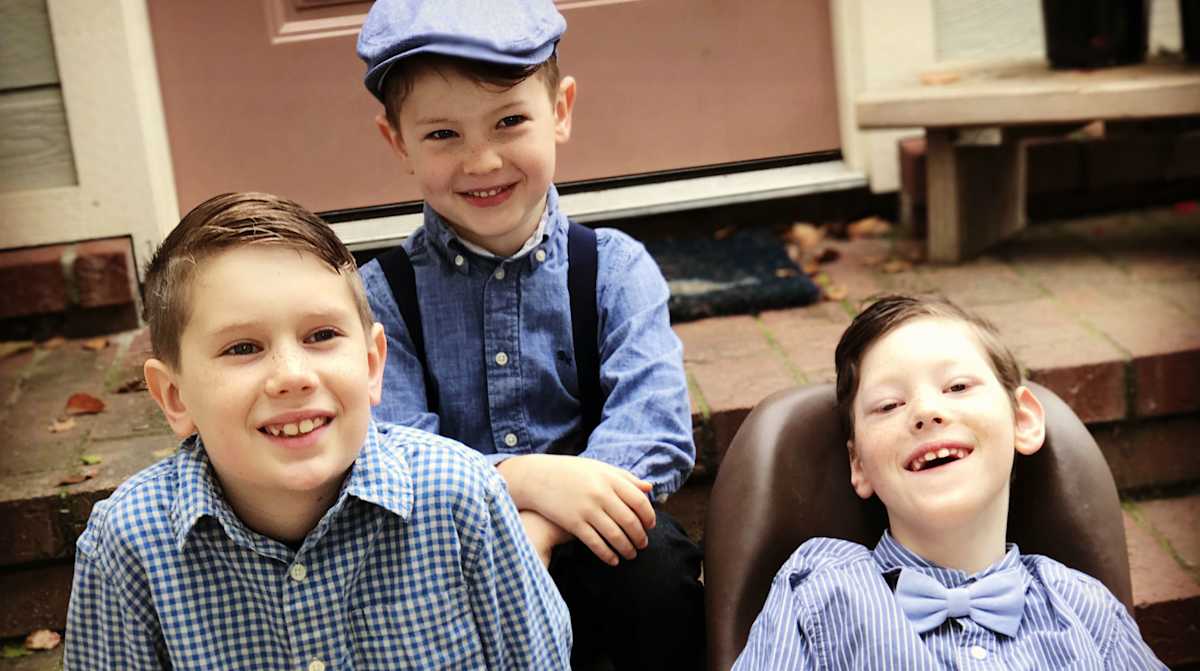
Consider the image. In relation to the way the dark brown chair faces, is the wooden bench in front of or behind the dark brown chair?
behind

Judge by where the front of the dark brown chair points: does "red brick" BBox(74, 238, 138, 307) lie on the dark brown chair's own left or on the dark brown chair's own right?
on the dark brown chair's own right

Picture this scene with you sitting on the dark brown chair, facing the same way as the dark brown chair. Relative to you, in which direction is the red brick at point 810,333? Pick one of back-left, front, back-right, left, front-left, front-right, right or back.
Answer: back

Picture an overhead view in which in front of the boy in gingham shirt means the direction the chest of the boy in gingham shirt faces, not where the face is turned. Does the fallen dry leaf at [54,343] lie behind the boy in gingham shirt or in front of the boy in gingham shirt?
behind

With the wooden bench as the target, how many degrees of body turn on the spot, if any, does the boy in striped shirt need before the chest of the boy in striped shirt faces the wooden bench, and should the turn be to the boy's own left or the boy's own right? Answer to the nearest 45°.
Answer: approximately 180°

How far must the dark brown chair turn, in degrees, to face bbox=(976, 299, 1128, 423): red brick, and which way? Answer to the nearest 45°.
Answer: approximately 135° to its left

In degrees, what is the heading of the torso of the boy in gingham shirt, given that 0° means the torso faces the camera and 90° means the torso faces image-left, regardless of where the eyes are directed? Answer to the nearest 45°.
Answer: approximately 0°
